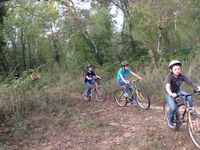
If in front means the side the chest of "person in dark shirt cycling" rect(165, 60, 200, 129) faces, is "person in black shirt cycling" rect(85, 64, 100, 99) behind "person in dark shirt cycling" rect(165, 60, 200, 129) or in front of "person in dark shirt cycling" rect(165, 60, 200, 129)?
behind

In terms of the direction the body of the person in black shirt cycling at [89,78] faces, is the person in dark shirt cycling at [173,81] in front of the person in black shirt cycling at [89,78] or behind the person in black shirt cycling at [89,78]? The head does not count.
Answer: in front

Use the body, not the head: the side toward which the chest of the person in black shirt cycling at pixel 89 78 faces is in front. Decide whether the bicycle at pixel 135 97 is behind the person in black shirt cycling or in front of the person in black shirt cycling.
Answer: in front

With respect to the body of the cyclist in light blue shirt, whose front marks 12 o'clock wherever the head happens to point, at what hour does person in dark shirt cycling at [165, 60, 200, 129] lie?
The person in dark shirt cycling is roughly at 1 o'clock from the cyclist in light blue shirt.

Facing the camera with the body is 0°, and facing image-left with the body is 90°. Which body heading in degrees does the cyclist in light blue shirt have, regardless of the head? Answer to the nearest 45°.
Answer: approximately 315°

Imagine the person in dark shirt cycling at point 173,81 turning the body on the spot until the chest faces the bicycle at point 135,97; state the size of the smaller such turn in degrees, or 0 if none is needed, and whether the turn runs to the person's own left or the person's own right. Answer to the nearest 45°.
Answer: approximately 135° to the person's own left

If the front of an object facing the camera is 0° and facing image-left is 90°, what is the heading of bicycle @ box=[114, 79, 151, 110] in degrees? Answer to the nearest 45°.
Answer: approximately 315°

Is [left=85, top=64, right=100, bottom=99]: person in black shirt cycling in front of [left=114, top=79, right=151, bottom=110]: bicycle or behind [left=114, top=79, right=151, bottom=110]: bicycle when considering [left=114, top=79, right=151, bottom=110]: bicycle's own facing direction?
behind

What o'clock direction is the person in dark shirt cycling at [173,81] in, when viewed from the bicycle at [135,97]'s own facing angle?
The person in dark shirt cycling is roughly at 1 o'clock from the bicycle.

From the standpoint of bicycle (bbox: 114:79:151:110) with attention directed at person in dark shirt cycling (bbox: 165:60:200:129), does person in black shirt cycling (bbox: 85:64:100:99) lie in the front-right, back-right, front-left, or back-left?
back-right

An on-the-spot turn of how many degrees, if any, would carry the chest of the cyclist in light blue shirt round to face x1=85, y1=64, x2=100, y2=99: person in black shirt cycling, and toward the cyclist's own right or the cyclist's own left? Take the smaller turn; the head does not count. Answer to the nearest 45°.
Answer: approximately 180°
